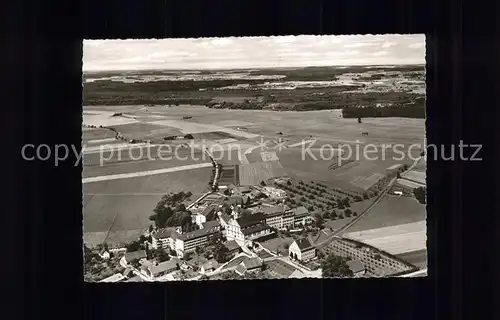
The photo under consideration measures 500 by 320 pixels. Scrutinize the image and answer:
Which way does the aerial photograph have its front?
toward the camera
